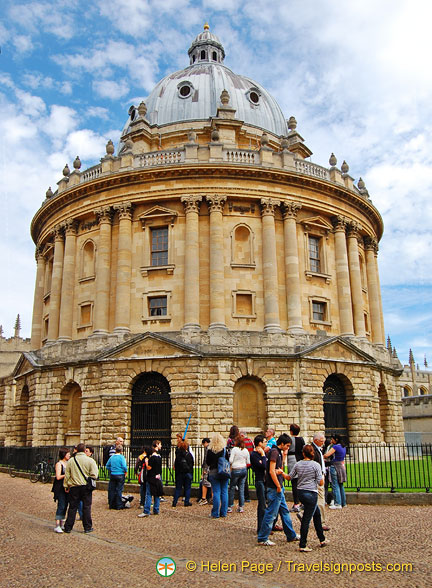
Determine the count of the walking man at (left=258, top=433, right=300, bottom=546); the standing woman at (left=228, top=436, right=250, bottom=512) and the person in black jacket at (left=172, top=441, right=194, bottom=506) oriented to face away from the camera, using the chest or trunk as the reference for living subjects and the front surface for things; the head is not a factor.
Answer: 2

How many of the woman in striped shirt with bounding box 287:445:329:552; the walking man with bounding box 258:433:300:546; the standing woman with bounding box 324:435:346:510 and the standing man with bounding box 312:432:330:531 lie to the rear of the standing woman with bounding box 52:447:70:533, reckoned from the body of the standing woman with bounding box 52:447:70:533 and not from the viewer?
0

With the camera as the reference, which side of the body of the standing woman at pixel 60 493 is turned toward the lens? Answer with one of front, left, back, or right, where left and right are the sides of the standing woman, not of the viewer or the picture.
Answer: right

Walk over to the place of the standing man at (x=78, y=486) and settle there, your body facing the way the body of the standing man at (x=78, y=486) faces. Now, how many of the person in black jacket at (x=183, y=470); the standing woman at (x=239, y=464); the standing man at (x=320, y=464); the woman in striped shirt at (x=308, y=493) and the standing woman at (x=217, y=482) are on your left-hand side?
0

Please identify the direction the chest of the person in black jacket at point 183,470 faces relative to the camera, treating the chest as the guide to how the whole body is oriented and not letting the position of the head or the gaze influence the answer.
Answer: away from the camera

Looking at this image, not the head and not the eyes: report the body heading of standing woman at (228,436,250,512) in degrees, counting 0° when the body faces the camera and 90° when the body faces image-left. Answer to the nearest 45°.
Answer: approximately 180°

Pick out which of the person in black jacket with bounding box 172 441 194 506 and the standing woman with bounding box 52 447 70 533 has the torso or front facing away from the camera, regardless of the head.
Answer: the person in black jacket

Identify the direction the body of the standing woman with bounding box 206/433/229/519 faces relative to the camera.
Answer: away from the camera

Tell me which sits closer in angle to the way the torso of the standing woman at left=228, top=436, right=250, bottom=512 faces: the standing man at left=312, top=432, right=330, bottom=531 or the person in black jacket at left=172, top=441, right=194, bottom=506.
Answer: the person in black jacket

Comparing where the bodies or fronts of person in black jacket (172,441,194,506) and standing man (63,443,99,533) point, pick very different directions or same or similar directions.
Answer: same or similar directions

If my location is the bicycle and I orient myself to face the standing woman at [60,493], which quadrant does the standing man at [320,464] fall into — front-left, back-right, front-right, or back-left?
front-left

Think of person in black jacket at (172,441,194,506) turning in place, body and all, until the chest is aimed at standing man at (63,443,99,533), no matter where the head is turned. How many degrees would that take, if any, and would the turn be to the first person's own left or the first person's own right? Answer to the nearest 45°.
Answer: approximately 135° to the first person's own left
